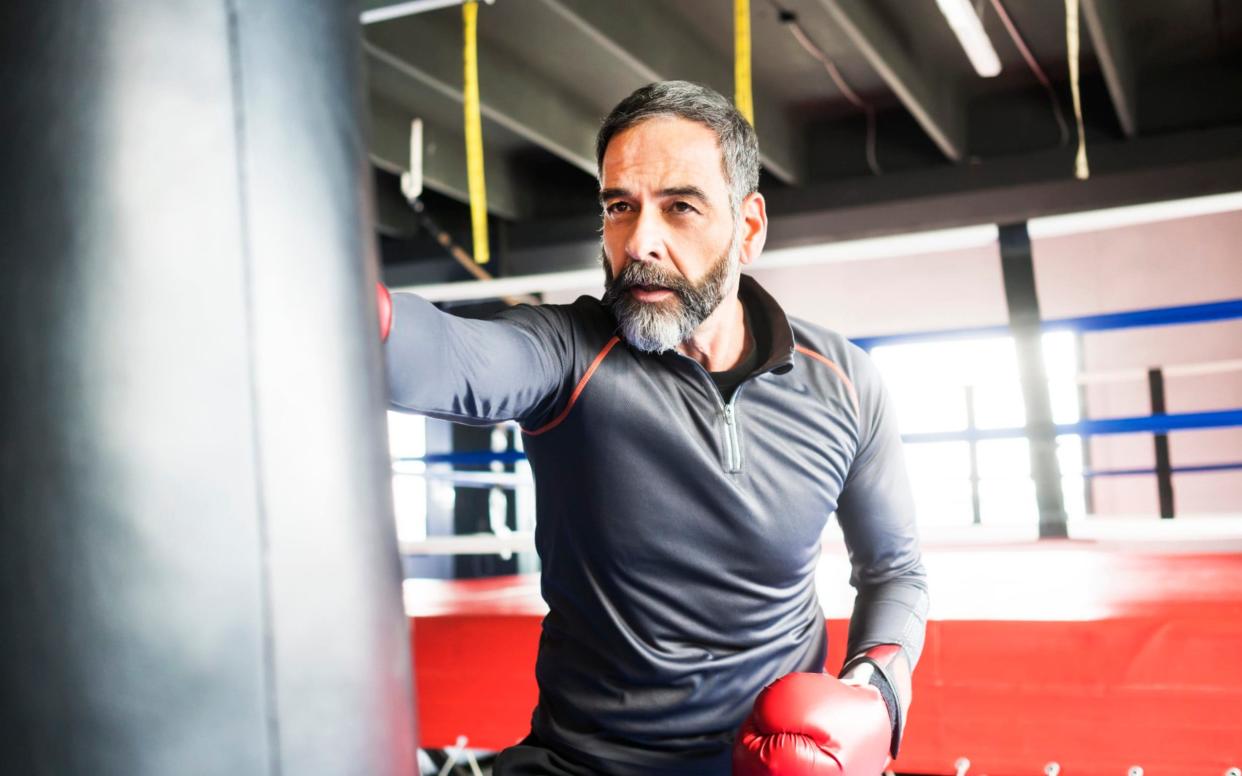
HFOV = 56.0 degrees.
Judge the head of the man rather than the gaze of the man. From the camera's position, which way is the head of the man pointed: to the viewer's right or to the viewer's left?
to the viewer's left

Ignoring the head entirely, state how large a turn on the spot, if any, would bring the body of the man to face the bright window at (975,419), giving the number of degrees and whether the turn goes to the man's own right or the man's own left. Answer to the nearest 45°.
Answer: approximately 180°

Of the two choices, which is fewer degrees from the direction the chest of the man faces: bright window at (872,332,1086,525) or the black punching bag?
the black punching bag

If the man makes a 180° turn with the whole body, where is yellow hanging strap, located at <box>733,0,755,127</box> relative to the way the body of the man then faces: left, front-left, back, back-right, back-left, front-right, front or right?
front

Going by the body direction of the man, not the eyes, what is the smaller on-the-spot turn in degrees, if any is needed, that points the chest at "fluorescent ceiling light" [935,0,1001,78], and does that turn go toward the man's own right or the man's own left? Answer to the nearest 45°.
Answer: approximately 135° to the man's own left

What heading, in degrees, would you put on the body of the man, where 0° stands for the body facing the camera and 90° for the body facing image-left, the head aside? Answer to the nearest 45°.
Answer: approximately 0°

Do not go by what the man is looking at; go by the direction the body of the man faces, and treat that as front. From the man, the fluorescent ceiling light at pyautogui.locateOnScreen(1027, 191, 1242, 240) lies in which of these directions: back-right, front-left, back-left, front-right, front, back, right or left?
back-left

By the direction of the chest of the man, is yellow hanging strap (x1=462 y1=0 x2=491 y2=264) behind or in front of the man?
behind

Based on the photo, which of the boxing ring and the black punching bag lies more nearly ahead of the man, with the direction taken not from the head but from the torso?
the black punching bag
